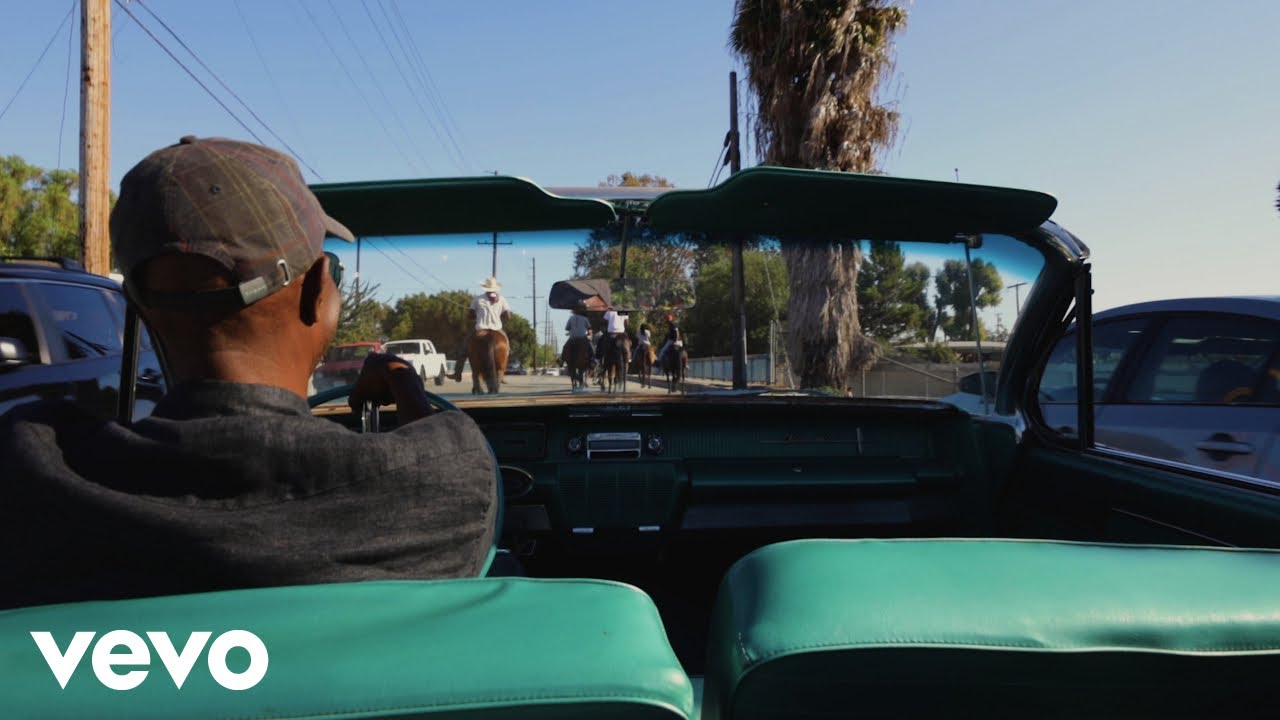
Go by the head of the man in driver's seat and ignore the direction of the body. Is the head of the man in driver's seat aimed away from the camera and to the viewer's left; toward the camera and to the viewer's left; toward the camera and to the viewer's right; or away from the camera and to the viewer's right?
away from the camera and to the viewer's right

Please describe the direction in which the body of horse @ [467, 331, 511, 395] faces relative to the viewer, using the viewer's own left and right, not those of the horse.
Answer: facing away from the viewer

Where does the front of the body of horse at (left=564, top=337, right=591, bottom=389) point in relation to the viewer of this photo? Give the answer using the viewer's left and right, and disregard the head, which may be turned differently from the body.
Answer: facing away from the viewer

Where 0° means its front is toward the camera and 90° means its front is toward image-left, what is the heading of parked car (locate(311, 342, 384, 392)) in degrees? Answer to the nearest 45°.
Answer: approximately 45°

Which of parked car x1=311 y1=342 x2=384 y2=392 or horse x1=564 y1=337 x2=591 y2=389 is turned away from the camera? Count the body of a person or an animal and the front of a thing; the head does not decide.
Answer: the horse

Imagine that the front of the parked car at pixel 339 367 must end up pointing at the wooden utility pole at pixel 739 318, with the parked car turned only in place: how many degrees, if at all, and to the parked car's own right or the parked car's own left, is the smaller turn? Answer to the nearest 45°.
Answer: approximately 135° to the parked car's own left

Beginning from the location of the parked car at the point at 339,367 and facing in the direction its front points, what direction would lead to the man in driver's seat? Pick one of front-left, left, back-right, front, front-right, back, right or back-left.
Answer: front-left

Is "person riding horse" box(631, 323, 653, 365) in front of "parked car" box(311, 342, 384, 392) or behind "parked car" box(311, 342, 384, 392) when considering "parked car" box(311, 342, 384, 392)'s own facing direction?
behind

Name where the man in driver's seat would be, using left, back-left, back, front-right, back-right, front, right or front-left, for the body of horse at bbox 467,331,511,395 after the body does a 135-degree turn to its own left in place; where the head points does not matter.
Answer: front-left

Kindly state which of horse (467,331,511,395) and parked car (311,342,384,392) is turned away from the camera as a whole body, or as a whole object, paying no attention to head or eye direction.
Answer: the horse

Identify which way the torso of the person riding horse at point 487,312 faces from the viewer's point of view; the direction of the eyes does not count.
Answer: away from the camera

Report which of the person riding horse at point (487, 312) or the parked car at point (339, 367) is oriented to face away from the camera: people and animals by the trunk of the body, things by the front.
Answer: the person riding horse
